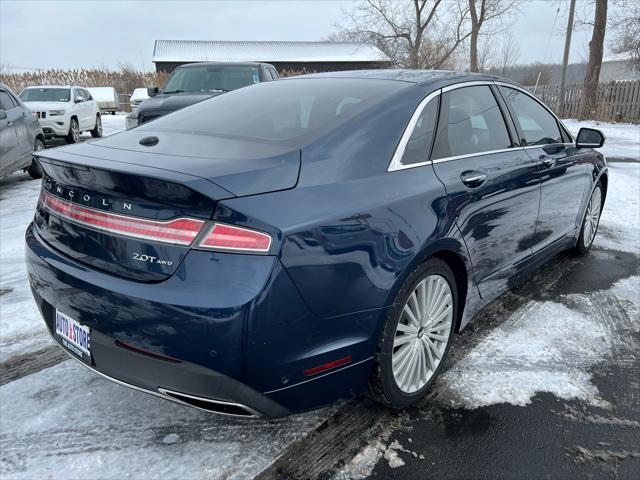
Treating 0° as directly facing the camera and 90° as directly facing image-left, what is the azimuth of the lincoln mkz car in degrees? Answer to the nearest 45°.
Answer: approximately 225°

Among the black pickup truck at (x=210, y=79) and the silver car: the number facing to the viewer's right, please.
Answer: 0

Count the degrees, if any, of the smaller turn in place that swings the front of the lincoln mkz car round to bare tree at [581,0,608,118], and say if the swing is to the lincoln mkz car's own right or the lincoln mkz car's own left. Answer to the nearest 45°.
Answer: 0° — it already faces it

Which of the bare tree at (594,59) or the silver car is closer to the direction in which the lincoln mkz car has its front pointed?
the bare tree

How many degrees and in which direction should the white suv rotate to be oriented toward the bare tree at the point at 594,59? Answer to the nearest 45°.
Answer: approximately 135° to its left

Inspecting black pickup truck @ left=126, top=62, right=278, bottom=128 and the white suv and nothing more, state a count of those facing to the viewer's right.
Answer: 0

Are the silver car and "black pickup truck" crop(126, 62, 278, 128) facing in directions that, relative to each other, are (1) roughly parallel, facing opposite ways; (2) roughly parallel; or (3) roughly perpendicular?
roughly parallel

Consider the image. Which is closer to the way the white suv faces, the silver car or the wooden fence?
the silver car

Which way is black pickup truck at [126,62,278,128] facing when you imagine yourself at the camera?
facing the viewer and to the left of the viewer
